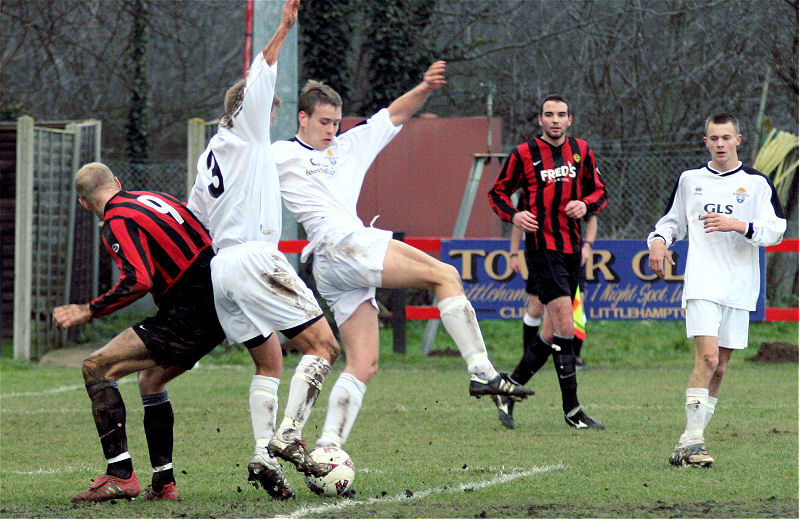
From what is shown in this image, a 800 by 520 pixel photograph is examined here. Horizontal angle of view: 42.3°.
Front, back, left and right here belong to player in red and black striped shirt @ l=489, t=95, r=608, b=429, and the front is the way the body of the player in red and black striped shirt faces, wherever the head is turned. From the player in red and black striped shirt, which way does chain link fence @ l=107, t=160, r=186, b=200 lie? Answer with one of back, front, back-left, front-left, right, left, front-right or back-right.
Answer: back-right

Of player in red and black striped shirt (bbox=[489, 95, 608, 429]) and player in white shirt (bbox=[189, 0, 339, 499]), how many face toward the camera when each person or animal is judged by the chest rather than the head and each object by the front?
1

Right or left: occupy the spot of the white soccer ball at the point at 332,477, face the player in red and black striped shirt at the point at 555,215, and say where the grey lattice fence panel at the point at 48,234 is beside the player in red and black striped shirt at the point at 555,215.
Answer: left

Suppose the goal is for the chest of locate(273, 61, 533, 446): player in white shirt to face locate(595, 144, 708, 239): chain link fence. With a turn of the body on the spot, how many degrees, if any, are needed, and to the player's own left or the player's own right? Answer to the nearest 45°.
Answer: approximately 135° to the player's own left

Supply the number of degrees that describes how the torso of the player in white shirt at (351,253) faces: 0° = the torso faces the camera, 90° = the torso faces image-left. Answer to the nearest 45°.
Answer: approximately 315°

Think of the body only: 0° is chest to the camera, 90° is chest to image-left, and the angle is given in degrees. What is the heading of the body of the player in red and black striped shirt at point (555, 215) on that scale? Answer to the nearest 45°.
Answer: approximately 0°

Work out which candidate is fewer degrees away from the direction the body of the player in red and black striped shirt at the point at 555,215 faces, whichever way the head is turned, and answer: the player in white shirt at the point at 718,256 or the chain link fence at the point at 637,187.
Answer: the player in white shirt
